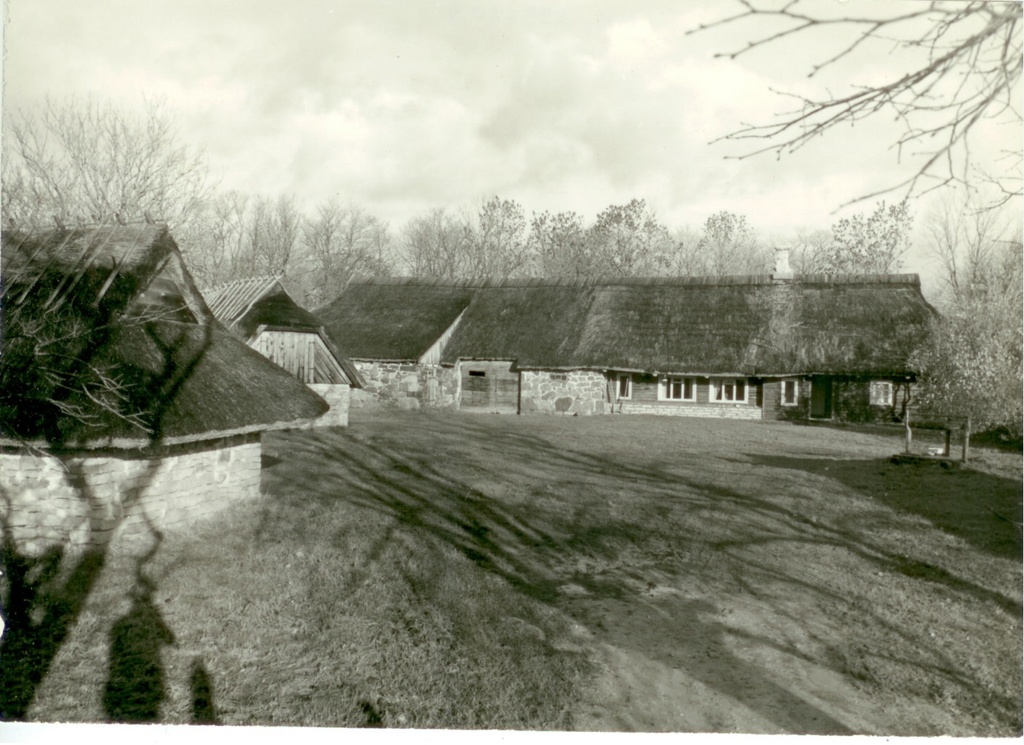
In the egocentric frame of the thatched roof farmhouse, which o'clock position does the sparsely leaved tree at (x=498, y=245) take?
The sparsely leaved tree is roughly at 5 o'clock from the thatched roof farmhouse.

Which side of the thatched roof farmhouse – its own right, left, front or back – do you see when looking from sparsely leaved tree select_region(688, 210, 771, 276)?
back

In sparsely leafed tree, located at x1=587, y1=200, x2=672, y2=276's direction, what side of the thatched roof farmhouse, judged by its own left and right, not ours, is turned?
back

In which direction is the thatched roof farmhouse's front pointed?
toward the camera

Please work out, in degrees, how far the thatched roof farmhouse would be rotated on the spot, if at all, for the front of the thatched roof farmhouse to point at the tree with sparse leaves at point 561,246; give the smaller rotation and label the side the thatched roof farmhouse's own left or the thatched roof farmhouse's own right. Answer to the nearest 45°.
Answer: approximately 180°

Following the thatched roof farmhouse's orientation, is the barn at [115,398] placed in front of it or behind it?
in front

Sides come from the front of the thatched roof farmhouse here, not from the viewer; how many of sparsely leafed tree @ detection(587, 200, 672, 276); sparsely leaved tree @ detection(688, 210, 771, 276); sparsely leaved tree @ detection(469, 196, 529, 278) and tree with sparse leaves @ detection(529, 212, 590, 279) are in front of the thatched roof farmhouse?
0

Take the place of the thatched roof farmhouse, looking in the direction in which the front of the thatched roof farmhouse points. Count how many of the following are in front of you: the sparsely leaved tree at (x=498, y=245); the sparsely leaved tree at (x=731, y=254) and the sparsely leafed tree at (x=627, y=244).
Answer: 0

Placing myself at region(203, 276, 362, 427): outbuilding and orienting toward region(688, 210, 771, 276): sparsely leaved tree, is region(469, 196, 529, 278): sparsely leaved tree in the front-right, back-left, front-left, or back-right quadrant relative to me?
front-left

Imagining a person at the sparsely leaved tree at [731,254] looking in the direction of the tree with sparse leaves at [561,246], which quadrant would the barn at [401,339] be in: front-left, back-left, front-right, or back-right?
front-left

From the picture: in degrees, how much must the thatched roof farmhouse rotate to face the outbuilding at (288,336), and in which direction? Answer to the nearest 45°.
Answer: approximately 45° to its right

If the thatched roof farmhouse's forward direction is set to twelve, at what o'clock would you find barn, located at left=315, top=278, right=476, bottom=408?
The barn is roughly at 3 o'clock from the thatched roof farmhouse.
